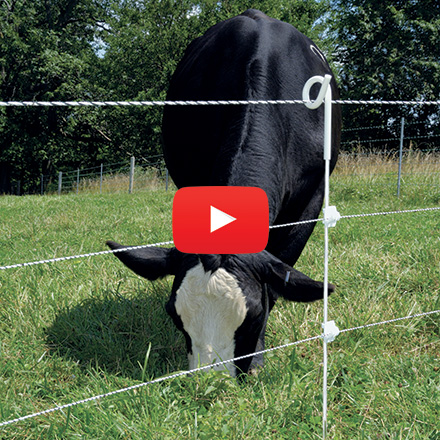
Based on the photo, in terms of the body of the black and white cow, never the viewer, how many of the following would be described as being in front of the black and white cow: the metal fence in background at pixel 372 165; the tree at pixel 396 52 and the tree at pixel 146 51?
0

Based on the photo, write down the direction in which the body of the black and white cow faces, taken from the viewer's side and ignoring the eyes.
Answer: toward the camera

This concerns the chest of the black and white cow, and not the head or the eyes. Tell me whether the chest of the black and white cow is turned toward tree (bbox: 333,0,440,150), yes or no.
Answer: no

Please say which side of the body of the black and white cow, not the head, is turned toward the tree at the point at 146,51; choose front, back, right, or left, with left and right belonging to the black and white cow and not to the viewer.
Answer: back

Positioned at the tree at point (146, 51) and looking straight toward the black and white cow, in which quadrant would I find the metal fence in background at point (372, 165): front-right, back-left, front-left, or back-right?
front-left

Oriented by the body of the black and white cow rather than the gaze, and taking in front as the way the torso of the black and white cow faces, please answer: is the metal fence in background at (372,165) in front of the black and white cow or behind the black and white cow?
behind

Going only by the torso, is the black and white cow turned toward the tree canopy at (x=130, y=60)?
no
